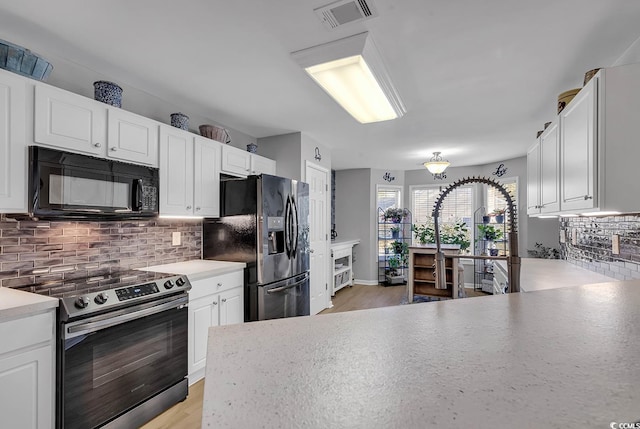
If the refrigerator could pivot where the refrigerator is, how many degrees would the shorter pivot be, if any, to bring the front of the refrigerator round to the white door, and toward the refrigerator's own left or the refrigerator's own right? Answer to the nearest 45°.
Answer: approximately 90° to the refrigerator's own left

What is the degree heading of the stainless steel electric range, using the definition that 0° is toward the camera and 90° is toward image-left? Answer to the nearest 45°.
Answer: approximately 315°

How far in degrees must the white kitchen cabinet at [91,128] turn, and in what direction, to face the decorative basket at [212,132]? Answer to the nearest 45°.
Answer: approximately 90° to its left

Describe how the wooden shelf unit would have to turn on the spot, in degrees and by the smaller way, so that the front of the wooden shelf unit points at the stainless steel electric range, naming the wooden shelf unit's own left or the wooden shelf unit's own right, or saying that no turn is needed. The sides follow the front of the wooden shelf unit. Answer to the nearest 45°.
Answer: approximately 45° to the wooden shelf unit's own right

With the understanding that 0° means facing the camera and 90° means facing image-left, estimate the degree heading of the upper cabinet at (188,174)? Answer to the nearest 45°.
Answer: approximately 315°

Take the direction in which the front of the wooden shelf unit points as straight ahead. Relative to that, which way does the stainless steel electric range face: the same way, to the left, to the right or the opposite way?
to the left

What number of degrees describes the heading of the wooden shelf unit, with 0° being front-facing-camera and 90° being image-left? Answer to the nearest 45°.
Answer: approximately 0°

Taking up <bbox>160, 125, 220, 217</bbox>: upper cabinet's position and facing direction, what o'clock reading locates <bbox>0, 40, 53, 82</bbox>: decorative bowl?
The decorative bowl is roughly at 3 o'clock from the upper cabinet.
